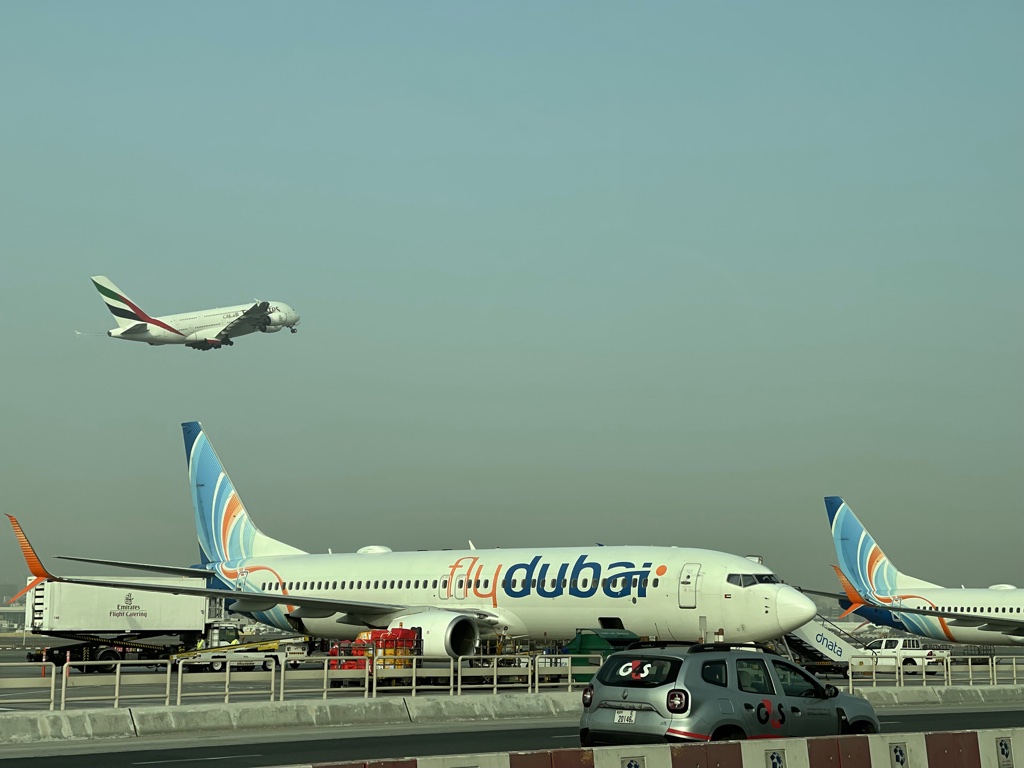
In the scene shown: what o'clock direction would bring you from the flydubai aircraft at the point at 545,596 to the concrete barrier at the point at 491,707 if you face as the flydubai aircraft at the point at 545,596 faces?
The concrete barrier is roughly at 2 o'clock from the flydubai aircraft.

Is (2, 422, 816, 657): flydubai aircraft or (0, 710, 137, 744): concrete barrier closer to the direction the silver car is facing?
the flydubai aircraft

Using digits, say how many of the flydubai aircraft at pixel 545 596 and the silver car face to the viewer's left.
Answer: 0

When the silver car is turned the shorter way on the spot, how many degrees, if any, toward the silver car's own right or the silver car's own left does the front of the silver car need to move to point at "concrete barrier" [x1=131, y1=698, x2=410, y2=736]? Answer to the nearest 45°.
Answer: approximately 90° to the silver car's own left

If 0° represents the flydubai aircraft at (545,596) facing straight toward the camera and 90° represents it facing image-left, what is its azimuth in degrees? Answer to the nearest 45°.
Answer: approximately 315°

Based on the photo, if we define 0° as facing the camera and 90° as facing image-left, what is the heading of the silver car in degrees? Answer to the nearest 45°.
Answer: approximately 225°
